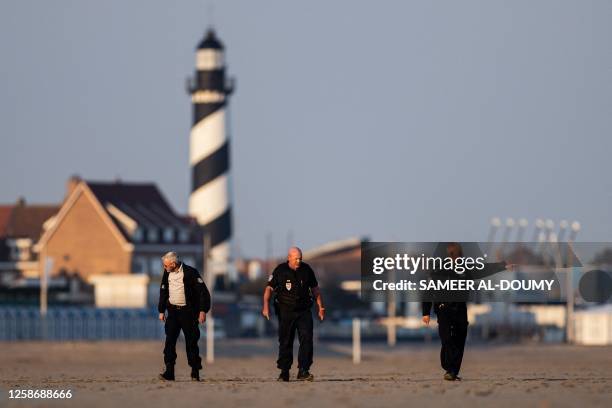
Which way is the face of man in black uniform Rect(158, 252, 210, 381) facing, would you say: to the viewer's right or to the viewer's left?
to the viewer's left

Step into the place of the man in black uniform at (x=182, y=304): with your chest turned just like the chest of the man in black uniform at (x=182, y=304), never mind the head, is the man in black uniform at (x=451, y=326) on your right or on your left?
on your left

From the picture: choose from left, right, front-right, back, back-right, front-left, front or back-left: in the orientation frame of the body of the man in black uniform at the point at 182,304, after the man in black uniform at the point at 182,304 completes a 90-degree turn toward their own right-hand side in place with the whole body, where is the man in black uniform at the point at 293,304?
back-right

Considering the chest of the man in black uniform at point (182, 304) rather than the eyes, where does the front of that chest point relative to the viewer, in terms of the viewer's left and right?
facing the viewer and to the left of the viewer
